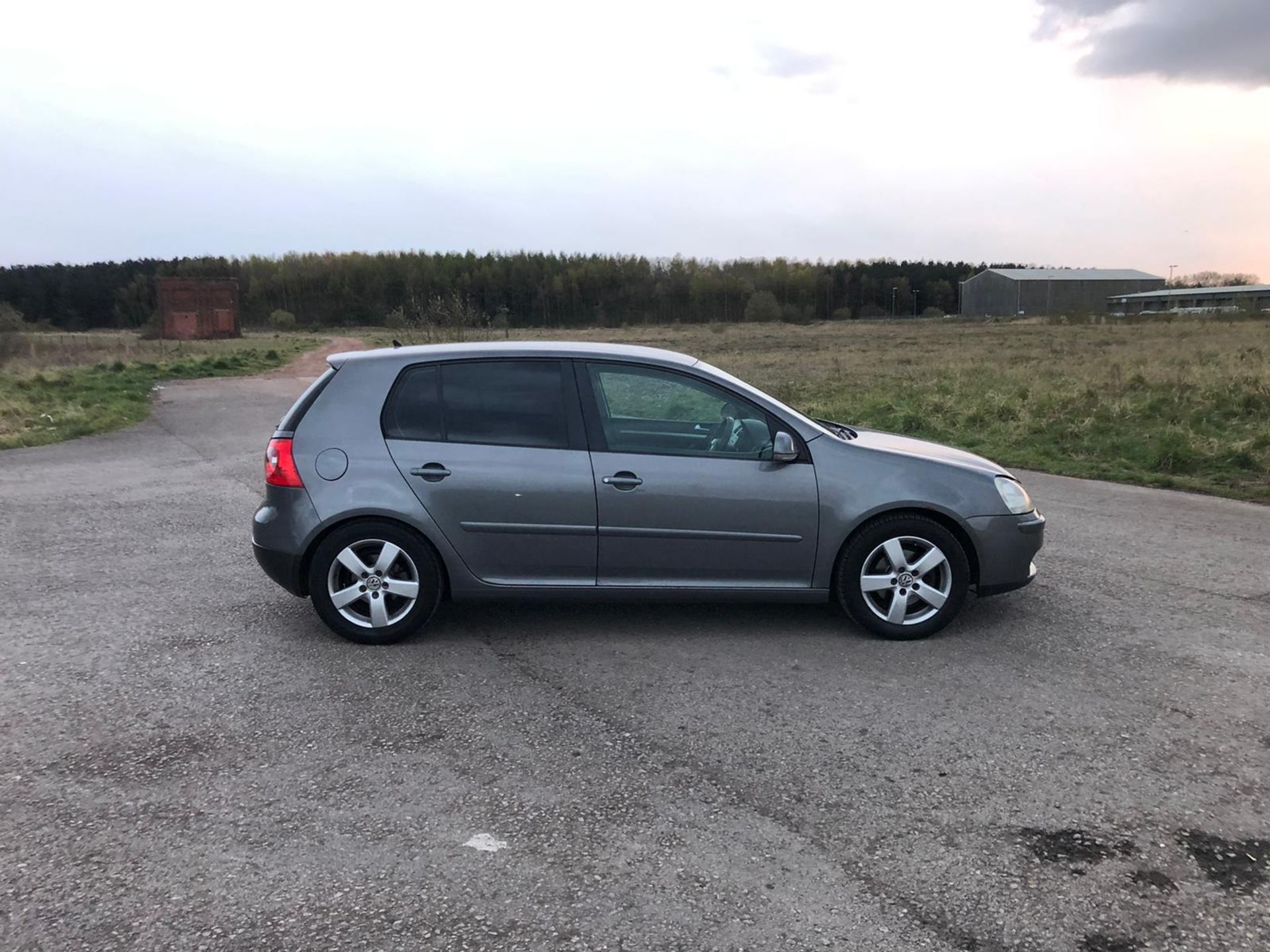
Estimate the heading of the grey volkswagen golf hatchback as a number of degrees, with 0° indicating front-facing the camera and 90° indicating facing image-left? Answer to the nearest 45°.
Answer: approximately 270°
